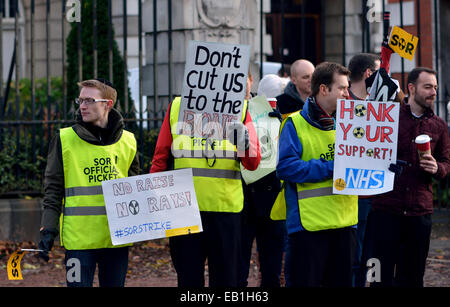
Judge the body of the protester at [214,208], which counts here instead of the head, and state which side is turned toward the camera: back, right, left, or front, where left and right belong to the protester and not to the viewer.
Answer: front

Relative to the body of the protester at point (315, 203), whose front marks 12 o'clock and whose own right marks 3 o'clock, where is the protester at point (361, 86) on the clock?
the protester at point (361, 86) is roughly at 8 o'clock from the protester at point (315, 203).

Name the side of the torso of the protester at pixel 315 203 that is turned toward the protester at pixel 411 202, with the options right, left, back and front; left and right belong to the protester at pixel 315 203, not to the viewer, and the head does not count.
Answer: left

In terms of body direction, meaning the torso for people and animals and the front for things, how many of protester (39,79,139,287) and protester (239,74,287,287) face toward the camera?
2

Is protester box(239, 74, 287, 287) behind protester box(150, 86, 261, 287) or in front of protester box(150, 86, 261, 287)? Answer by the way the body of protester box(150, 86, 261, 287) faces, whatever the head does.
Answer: behind

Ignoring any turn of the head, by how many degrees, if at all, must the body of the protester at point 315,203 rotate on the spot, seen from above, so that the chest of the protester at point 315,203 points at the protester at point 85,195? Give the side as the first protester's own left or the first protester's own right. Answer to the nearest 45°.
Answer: approximately 135° to the first protester's own right

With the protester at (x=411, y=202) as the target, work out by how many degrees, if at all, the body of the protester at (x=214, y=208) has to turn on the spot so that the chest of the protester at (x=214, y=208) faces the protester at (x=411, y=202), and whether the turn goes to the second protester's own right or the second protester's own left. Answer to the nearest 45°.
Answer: approximately 135° to the second protester's own left

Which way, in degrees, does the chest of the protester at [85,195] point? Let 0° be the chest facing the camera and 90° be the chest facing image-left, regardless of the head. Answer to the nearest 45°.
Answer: approximately 0°

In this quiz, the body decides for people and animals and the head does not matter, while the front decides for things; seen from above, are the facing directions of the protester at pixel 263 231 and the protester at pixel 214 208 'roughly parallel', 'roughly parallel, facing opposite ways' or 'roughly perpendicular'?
roughly parallel

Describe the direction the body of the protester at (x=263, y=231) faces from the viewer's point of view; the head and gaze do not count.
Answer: toward the camera

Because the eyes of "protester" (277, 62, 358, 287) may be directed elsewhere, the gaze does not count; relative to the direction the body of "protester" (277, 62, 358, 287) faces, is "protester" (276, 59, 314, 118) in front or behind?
behind
